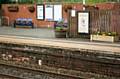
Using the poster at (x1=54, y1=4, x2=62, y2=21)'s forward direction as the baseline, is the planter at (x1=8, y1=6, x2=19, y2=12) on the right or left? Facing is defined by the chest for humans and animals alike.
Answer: on its right

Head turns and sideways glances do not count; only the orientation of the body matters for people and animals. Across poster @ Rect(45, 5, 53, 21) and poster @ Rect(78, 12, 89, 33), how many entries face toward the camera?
2

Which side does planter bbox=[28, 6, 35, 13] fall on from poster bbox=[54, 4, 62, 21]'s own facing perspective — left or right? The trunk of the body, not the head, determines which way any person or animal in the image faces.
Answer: on its right

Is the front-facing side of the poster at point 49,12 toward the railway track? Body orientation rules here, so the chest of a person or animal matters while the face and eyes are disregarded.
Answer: yes

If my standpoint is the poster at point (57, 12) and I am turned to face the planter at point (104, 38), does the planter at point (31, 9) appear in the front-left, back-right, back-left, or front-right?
back-right

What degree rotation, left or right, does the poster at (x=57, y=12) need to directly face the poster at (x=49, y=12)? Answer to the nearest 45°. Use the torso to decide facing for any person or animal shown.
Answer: approximately 135° to its right

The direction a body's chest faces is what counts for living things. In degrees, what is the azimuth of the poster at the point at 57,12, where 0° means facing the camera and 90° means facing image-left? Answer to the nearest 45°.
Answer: approximately 0°

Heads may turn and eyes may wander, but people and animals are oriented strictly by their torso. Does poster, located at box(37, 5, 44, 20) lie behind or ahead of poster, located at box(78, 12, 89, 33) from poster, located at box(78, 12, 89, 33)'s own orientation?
behind
